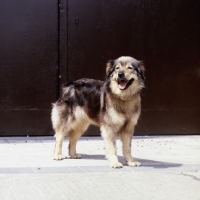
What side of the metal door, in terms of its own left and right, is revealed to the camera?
front

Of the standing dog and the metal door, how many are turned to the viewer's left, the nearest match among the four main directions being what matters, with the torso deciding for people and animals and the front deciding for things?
0

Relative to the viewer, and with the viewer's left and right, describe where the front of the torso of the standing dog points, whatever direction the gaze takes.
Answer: facing the viewer and to the right of the viewer

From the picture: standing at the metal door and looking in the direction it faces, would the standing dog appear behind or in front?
in front

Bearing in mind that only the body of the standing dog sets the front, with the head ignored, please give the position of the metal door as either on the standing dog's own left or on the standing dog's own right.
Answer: on the standing dog's own left
